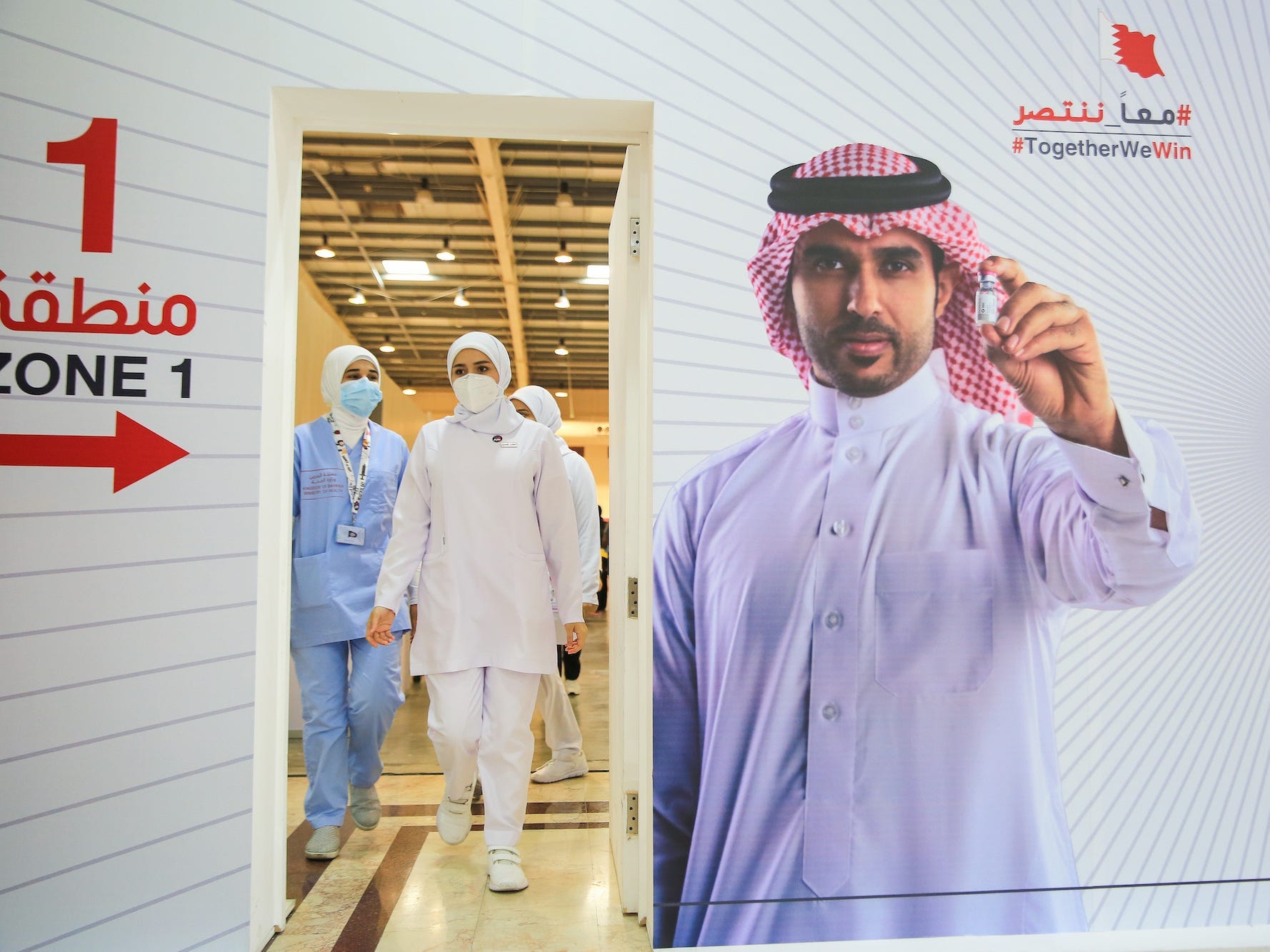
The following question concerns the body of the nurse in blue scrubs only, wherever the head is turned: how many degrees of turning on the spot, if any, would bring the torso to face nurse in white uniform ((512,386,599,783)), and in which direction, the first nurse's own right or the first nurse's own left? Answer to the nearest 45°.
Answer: approximately 135° to the first nurse's own left

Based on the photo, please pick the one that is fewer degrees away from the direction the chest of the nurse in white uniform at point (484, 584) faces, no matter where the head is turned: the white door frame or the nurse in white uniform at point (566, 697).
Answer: the white door frame

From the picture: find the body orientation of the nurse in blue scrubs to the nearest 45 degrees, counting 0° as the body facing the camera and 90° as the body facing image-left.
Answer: approximately 0°

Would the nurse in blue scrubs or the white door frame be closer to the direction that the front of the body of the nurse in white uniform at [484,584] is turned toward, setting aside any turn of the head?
the white door frame

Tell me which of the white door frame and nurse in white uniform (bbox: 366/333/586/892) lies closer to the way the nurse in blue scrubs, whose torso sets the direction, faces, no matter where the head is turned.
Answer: the white door frame

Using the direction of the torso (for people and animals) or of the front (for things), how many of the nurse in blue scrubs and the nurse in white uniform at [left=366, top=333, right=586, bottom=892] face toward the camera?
2

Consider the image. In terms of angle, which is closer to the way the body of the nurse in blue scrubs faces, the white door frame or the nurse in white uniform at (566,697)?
the white door frame

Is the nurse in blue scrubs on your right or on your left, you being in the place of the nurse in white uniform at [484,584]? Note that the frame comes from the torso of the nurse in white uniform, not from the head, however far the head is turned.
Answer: on your right

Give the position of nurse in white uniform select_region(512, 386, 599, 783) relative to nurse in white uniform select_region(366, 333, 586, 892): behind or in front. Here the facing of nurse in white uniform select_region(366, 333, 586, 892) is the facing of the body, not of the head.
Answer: behind
